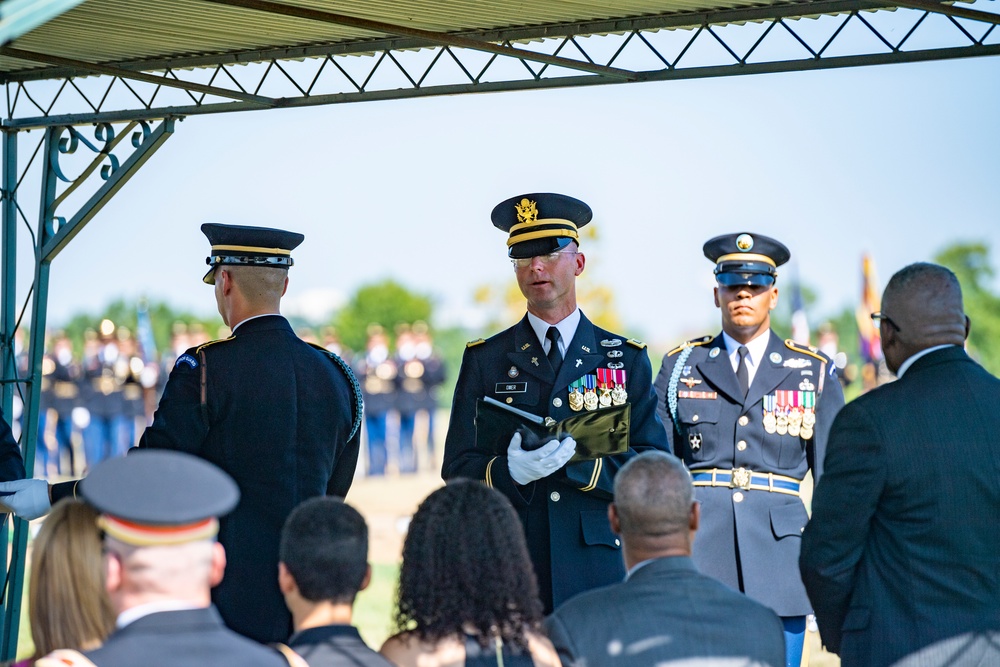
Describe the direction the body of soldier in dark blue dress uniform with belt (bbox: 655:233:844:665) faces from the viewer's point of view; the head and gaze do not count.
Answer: toward the camera

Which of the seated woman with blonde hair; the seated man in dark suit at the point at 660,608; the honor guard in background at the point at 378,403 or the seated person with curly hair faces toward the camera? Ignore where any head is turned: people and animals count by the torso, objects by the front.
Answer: the honor guard in background

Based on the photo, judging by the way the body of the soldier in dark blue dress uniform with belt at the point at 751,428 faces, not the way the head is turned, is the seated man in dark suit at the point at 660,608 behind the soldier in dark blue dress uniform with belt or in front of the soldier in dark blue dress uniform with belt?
in front

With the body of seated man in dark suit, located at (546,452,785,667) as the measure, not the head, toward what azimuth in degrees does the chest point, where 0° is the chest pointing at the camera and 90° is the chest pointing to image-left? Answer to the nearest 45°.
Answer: approximately 180°

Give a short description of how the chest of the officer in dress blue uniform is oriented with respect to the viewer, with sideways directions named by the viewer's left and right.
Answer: facing the viewer

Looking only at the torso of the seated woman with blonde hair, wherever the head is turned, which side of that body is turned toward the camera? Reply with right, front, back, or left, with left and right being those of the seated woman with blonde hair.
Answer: back

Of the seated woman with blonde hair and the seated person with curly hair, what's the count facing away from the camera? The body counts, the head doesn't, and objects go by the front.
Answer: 2

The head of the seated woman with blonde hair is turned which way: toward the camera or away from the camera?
away from the camera

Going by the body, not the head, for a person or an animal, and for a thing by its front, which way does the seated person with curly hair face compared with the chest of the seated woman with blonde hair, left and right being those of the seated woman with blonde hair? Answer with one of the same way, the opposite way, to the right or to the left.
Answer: the same way

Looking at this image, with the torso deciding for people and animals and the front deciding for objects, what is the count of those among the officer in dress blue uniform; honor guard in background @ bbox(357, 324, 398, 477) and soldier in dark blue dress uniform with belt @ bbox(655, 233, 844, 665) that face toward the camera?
3

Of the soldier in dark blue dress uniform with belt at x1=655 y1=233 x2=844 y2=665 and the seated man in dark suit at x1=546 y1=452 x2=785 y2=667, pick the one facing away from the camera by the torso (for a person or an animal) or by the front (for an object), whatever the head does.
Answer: the seated man in dark suit

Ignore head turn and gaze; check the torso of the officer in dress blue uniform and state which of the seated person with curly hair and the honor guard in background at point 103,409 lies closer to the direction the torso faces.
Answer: the seated person with curly hair

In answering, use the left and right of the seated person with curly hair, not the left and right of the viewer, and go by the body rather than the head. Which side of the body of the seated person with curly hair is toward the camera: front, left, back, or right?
back

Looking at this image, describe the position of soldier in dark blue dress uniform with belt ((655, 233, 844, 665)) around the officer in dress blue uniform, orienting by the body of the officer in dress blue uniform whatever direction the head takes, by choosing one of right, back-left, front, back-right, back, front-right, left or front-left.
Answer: back-left

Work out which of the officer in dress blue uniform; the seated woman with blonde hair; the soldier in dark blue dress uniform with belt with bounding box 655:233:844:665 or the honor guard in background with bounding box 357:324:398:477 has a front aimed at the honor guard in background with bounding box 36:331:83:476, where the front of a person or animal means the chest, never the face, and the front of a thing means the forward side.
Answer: the seated woman with blonde hair

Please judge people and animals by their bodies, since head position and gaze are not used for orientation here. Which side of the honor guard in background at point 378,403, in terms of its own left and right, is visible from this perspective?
front

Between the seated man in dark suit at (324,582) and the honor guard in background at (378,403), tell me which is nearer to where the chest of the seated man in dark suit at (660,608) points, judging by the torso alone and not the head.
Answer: the honor guard in background

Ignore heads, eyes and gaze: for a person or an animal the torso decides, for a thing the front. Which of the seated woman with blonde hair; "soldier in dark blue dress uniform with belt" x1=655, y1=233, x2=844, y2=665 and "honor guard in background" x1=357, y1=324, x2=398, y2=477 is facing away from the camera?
the seated woman with blonde hair

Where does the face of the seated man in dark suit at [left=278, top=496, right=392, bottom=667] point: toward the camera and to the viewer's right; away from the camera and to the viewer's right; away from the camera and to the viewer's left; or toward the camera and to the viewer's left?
away from the camera and to the viewer's left

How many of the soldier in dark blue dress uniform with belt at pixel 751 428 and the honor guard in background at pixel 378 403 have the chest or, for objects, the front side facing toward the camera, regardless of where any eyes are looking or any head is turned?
2

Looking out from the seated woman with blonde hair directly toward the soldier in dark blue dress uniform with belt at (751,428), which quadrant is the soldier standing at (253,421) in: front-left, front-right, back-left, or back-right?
front-left

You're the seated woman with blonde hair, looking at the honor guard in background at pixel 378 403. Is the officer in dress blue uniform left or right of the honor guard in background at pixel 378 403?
right
